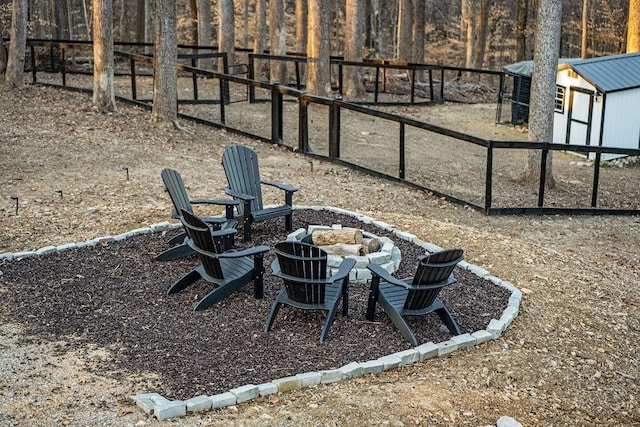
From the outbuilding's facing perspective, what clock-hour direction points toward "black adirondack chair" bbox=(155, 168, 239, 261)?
The black adirondack chair is roughly at 11 o'clock from the outbuilding.

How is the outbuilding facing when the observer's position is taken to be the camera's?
facing the viewer and to the left of the viewer

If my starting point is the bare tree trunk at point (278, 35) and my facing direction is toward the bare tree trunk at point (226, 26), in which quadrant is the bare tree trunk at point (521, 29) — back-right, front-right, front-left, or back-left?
back-right

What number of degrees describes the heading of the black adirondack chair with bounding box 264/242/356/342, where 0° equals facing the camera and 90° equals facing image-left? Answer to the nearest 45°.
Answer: approximately 225°

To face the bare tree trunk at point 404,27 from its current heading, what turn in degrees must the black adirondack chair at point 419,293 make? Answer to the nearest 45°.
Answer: approximately 45° to its right

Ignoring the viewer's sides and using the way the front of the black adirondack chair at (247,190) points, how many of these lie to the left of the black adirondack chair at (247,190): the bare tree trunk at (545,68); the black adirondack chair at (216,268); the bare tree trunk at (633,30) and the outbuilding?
3

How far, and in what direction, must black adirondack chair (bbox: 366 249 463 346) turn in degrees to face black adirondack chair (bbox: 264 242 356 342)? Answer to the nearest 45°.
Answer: approximately 45° to its left

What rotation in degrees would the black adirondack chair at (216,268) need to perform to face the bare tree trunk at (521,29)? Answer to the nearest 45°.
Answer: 0° — it already faces it

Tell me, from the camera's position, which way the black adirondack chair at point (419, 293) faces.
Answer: facing away from the viewer and to the left of the viewer

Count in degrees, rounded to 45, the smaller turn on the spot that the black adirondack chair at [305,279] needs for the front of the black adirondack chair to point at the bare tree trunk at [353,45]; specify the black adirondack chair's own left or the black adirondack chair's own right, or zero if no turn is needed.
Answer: approximately 45° to the black adirondack chair's own left

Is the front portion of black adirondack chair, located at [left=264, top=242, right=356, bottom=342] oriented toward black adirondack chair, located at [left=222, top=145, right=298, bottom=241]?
no

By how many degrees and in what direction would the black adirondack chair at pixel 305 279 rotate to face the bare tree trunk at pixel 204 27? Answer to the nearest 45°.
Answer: approximately 45° to its left

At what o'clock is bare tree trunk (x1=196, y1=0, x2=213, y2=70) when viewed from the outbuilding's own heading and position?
The bare tree trunk is roughly at 2 o'clock from the outbuilding.

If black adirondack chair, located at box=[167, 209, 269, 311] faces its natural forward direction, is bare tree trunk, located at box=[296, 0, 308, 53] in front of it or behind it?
in front

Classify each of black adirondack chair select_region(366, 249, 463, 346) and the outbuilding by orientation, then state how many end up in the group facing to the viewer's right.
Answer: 0

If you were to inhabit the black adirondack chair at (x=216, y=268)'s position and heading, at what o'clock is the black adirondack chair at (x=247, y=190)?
the black adirondack chair at (x=247, y=190) is roughly at 11 o'clock from the black adirondack chair at (x=216, y=268).

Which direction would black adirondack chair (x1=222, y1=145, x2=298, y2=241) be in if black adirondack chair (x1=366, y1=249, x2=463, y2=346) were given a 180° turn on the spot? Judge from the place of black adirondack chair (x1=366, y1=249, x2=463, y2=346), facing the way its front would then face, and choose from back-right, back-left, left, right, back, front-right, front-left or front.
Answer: back

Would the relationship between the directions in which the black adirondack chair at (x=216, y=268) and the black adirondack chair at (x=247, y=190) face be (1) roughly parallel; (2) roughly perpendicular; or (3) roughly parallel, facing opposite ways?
roughly perpendicular

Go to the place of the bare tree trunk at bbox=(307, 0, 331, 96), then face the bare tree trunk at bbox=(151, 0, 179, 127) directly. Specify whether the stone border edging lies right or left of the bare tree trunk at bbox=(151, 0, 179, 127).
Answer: left

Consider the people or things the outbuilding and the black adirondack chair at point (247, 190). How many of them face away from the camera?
0

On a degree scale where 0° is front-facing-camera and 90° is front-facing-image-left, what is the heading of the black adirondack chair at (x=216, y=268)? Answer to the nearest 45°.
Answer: approximately 225°

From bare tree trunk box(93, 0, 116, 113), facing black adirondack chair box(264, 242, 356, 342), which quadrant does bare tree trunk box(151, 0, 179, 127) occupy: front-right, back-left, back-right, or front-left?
front-left

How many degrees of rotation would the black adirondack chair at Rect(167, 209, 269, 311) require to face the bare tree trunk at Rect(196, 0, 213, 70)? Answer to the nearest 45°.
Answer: approximately 45° to its left
